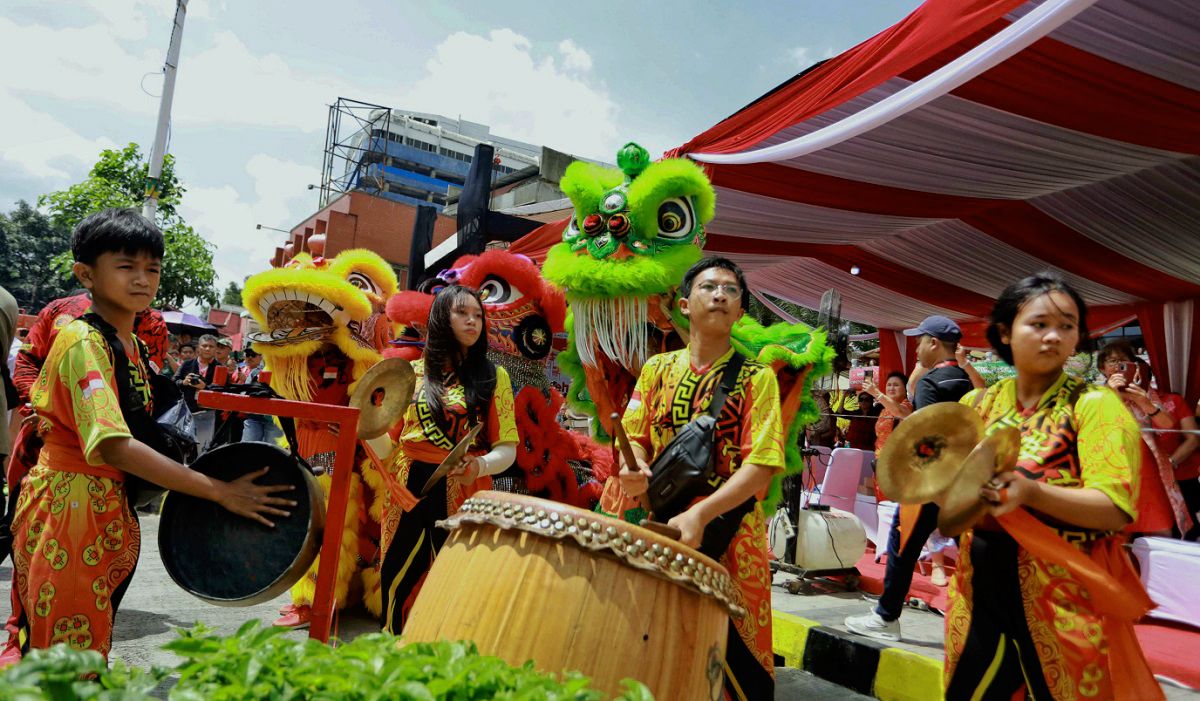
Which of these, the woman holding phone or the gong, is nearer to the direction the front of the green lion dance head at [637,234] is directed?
the gong

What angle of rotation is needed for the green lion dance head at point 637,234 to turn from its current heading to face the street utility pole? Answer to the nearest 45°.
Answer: approximately 90° to its right

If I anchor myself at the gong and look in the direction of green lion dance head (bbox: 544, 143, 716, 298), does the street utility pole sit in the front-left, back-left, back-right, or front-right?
front-left

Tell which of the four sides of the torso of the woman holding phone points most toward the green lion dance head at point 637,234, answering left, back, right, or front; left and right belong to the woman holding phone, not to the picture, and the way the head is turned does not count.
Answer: front

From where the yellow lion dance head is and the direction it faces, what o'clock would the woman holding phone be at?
The woman holding phone is roughly at 8 o'clock from the yellow lion dance head.

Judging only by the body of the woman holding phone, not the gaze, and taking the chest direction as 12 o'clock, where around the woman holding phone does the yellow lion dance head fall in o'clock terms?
The yellow lion dance head is roughly at 12 o'clock from the woman holding phone.

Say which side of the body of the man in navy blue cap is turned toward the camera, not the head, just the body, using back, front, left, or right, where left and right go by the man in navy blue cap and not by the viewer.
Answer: left

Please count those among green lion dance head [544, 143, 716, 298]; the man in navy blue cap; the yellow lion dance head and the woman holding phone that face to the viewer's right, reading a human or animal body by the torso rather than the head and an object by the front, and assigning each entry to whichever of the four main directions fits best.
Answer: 0

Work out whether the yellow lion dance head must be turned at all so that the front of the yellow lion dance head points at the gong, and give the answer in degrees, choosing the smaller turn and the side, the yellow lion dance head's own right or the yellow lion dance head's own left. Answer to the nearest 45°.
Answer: approximately 45° to the yellow lion dance head's own left

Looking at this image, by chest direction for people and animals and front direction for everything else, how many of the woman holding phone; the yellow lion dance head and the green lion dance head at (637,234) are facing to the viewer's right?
0

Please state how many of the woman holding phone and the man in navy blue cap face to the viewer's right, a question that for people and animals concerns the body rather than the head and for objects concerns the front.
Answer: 0

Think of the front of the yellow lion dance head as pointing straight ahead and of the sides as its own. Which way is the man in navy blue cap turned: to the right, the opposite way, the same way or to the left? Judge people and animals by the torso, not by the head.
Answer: to the right

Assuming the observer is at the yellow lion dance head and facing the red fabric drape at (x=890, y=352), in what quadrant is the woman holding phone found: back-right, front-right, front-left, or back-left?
front-right

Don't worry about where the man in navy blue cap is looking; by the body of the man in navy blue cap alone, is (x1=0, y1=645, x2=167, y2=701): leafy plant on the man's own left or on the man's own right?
on the man's own left

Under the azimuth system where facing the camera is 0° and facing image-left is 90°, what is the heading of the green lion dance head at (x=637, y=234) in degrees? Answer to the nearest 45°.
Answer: approximately 45°
